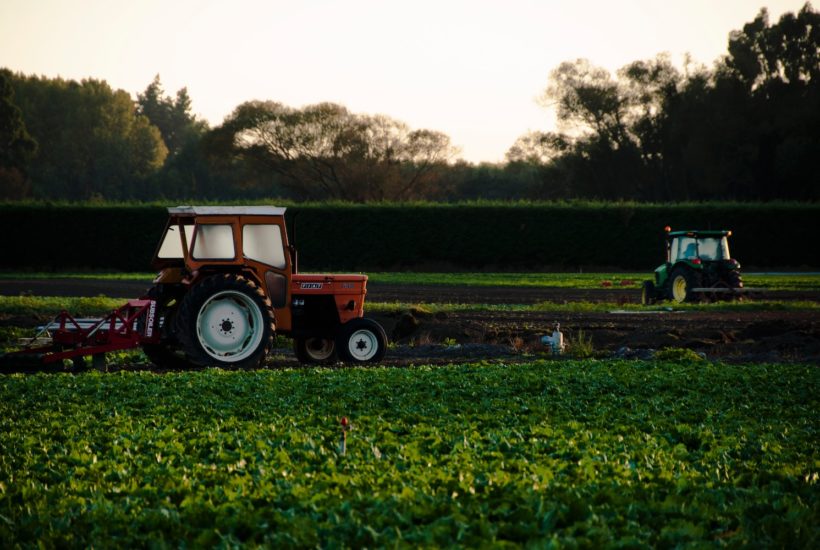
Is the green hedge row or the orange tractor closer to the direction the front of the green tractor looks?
the green hedge row

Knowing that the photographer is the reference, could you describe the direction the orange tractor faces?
facing away from the viewer and to the right of the viewer

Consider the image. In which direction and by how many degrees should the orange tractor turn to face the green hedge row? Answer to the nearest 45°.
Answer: approximately 45° to its left
